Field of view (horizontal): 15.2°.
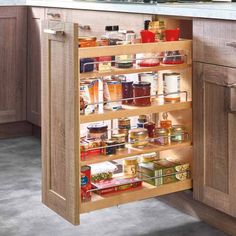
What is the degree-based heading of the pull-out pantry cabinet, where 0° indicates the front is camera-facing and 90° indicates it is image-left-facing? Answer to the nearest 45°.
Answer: approximately 45°
